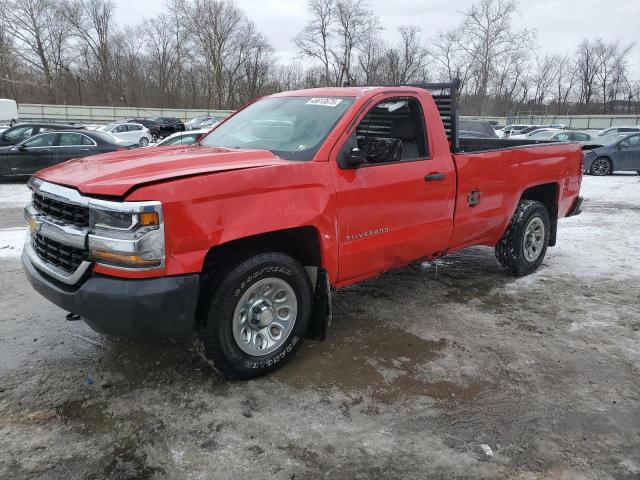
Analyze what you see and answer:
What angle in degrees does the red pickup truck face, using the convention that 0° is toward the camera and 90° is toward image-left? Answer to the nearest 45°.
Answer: approximately 45°

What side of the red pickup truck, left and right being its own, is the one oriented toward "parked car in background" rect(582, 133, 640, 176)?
back

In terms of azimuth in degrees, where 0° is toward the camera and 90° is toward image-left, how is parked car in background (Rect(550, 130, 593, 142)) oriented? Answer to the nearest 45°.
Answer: approximately 90°

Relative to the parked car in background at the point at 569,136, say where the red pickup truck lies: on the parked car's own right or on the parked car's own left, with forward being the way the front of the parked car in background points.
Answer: on the parked car's own left

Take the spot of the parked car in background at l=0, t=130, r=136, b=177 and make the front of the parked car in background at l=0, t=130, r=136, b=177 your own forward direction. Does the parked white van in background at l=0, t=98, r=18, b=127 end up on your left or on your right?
on your right

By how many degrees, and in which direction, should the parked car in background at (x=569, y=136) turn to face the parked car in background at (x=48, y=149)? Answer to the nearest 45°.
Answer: approximately 45° to its left

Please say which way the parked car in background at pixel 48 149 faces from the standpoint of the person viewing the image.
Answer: facing to the left of the viewer
